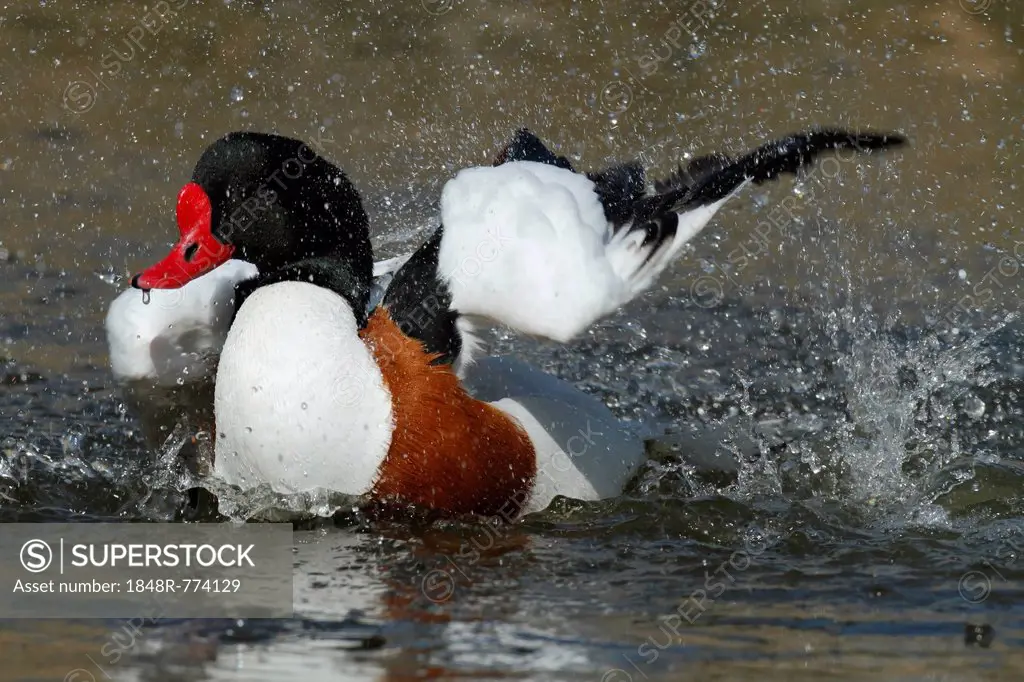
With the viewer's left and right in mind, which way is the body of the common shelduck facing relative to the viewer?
facing to the left of the viewer
